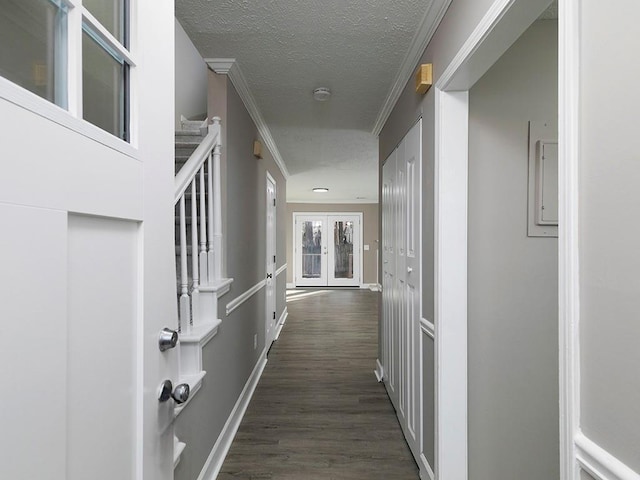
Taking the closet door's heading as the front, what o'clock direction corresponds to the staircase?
The staircase is roughly at 11 o'clock from the closet door.

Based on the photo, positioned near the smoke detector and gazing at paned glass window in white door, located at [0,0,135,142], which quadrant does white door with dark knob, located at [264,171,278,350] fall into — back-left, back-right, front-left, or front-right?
back-right

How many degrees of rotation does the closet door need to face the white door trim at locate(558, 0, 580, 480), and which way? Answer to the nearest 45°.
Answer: approximately 90° to its left

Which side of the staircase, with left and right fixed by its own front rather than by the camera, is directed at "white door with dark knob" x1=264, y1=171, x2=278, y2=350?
back

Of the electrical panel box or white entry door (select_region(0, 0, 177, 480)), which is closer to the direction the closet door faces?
the white entry door

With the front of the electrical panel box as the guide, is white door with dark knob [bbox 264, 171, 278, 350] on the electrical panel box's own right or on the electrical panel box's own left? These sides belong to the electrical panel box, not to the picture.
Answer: on the electrical panel box's own right

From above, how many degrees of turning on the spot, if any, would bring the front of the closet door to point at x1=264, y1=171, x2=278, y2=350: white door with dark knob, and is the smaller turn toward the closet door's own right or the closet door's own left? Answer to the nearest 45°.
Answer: approximately 45° to the closet door's own right

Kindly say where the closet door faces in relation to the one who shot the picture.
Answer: facing to the left of the viewer

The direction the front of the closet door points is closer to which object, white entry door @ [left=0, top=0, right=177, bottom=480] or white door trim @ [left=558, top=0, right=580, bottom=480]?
the white entry door
